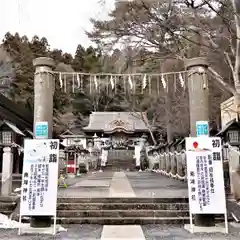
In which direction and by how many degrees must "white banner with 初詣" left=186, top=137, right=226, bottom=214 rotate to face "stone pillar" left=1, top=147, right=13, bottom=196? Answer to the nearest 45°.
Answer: approximately 90° to its right

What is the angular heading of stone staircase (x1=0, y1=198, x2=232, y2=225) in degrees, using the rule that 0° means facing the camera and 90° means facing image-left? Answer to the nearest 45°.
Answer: approximately 0°

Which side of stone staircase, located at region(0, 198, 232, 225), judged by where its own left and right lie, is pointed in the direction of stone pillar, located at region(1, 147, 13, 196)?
right

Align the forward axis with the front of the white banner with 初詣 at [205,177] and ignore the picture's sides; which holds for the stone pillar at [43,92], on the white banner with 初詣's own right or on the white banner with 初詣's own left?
on the white banner with 初詣's own right

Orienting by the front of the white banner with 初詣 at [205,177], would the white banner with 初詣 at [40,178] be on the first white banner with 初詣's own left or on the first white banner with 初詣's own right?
on the first white banner with 初詣's own right

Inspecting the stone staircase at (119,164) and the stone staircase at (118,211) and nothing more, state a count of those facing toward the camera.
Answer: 2

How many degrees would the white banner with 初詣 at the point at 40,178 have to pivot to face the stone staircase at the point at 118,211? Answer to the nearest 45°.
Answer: approximately 135° to its left

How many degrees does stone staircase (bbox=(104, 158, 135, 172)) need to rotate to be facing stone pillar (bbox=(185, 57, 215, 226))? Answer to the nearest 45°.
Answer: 0° — it already faces it

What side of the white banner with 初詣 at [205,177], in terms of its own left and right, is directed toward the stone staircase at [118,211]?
right
